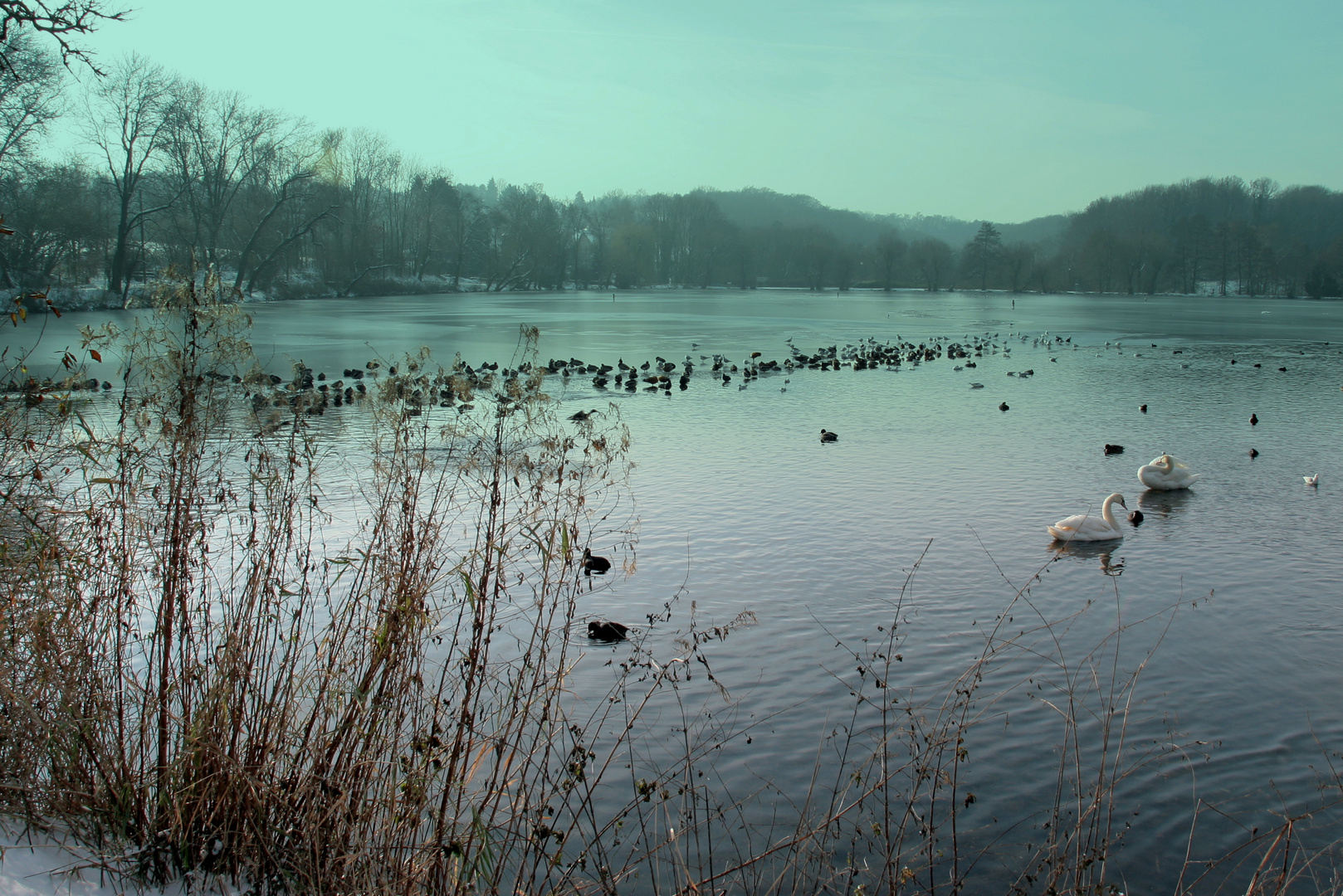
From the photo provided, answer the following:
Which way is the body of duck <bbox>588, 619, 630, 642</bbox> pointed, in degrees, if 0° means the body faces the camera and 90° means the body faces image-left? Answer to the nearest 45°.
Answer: approximately 90°

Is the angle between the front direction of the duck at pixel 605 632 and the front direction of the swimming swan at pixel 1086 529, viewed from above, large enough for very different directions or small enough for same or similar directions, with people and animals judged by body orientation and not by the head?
very different directions

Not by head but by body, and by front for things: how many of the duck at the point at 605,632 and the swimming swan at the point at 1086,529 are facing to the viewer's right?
1

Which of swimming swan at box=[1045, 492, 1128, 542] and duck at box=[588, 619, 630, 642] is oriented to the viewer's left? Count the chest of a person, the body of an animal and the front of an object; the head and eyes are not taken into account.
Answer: the duck

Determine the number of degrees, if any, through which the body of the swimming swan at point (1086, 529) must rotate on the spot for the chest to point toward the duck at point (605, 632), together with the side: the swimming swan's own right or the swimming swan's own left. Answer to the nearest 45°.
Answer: approximately 135° to the swimming swan's own right

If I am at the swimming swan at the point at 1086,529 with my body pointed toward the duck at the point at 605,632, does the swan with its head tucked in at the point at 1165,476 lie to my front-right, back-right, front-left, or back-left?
back-right

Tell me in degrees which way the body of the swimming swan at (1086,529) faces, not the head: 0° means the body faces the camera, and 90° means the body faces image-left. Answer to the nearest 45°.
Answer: approximately 270°

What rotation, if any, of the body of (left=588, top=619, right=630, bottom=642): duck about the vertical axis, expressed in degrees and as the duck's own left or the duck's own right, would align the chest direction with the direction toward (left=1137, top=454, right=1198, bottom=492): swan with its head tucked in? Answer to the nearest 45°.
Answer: approximately 135° to the duck's own right

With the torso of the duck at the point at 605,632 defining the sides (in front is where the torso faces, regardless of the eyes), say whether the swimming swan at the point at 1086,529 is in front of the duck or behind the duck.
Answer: behind

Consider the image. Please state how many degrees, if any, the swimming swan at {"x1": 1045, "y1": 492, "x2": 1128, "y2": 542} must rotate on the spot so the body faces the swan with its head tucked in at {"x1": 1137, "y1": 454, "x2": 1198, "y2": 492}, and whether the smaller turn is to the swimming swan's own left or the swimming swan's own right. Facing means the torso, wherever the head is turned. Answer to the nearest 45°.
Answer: approximately 90° to the swimming swan's own left
